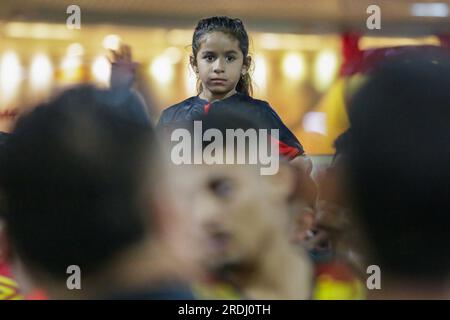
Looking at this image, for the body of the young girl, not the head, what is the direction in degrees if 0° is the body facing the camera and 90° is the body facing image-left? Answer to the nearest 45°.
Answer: approximately 0°

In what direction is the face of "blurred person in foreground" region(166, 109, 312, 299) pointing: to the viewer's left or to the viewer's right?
to the viewer's left

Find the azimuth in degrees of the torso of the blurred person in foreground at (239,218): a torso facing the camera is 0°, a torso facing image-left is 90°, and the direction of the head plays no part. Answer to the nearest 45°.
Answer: approximately 45°
